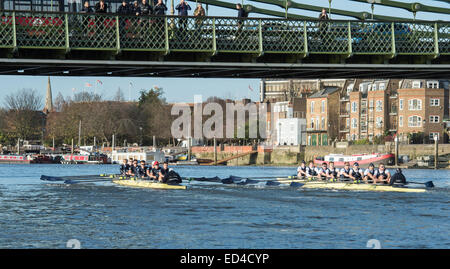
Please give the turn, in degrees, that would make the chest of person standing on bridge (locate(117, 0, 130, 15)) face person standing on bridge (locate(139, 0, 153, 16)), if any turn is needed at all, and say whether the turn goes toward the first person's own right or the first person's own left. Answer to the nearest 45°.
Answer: approximately 90° to the first person's own left

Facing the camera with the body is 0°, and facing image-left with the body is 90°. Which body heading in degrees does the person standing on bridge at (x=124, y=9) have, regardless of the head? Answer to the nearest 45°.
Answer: approximately 0°

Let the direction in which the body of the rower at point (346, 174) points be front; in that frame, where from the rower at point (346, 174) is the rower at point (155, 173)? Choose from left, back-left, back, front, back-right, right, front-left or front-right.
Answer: back-right

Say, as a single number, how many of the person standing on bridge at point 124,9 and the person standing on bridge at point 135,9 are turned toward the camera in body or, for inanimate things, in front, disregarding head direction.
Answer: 2
